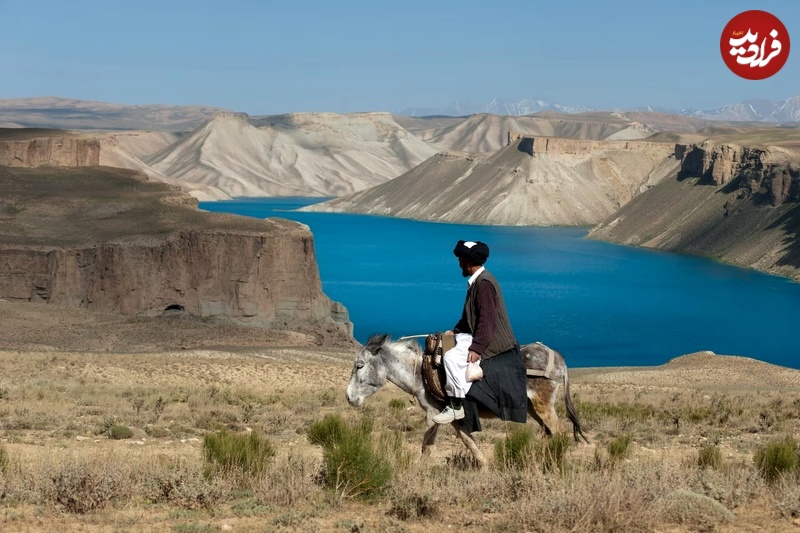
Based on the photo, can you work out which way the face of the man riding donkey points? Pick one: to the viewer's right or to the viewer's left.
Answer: to the viewer's left

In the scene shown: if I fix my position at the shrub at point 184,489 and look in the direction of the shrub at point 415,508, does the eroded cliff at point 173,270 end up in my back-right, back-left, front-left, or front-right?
back-left

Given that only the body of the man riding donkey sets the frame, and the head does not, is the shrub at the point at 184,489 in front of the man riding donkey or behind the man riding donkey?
in front

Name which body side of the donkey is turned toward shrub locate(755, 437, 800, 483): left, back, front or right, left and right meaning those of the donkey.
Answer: back

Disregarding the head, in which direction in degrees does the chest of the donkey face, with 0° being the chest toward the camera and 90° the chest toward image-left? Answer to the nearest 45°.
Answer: approximately 90°

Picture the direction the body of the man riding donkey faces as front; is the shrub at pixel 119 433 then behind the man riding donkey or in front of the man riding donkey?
in front

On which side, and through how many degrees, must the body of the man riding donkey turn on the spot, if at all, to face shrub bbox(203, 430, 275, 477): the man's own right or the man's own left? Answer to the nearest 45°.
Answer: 0° — they already face it

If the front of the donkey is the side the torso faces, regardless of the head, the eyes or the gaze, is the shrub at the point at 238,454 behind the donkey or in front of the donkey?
in front

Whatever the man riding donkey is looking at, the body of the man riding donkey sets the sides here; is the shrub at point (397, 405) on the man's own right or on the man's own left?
on the man's own right

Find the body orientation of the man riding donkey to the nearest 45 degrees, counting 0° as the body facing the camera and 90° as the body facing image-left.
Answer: approximately 90°
